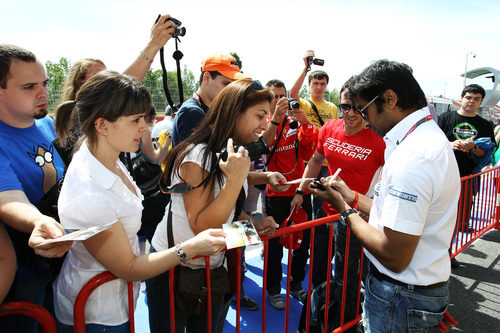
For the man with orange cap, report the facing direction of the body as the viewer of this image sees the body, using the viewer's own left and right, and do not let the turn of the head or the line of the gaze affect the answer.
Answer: facing to the right of the viewer

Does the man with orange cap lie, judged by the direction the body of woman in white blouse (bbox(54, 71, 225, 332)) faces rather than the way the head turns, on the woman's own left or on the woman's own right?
on the woman's own left

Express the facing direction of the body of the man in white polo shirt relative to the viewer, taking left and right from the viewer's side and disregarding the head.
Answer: facing to the left of the viewer

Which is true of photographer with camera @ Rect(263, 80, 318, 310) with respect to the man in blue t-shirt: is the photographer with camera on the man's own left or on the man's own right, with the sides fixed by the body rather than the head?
on the man's own left

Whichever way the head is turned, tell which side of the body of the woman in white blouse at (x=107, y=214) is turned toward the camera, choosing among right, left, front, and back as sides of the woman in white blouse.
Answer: right

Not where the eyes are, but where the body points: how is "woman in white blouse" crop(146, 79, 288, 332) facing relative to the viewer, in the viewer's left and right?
facing to the right of the viewer

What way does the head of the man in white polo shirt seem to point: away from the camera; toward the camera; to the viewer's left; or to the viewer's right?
to the viewer's left

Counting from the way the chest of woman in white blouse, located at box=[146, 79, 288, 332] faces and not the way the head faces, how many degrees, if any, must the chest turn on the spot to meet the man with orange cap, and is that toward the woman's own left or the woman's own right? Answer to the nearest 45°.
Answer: approximately 90° to the woman's own left

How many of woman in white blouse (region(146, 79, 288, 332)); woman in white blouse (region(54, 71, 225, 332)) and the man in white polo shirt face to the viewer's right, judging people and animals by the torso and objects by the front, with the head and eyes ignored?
2

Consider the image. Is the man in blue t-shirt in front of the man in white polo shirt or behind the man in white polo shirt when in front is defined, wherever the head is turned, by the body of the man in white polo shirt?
in front
